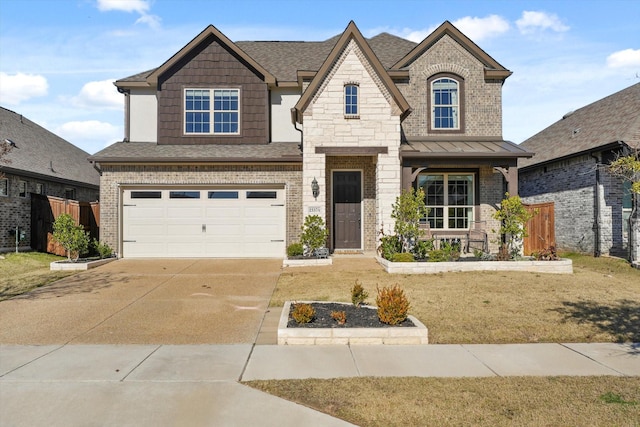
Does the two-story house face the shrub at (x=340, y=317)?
yes

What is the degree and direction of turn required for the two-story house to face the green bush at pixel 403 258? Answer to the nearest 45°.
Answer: approximately 45° to its left

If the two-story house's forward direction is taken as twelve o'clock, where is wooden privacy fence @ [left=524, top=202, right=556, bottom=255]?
The wooden privacy fence is roughly at 9 o'clock from the two-story house.

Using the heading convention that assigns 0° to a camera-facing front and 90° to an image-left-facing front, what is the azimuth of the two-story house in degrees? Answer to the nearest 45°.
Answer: approximately 0°

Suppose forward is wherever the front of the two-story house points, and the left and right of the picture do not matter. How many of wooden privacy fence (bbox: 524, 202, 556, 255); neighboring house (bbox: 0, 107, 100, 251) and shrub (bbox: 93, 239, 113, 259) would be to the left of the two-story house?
1

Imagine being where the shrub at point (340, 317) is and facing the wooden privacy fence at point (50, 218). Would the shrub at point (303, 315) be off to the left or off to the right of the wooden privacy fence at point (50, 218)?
left

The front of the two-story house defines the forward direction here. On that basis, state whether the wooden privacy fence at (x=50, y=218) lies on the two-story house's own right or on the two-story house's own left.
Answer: on the two-story house's own right

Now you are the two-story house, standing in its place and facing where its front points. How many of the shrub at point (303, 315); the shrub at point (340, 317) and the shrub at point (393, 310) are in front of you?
3

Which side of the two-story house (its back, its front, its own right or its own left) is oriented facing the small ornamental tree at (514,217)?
left

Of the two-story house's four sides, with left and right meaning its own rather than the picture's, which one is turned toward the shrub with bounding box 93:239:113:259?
right

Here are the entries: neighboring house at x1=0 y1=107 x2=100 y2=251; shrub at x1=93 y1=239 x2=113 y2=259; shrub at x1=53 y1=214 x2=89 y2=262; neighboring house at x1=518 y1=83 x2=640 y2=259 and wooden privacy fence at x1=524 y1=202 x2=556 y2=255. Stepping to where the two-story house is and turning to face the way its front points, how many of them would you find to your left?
2

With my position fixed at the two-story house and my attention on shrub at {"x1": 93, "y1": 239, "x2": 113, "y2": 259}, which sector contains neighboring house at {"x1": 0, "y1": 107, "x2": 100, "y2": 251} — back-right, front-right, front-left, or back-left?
front-right

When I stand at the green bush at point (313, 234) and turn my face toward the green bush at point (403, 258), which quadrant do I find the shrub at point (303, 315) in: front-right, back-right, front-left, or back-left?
front-right

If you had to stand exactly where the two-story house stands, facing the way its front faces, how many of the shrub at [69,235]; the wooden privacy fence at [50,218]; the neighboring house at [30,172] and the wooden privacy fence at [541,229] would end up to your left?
1

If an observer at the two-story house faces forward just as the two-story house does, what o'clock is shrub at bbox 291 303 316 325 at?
The shrub is roughly at 12 o'clock from the two-story house.
